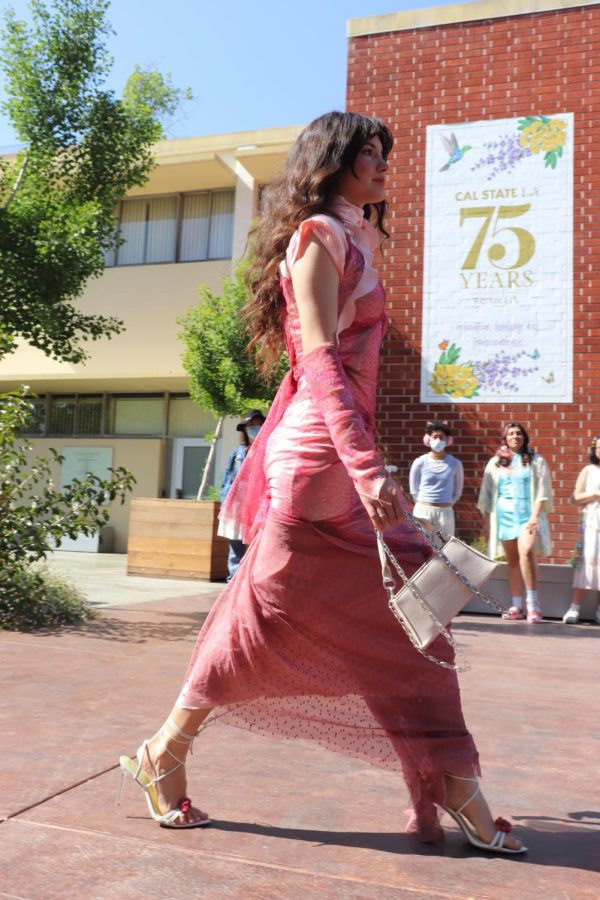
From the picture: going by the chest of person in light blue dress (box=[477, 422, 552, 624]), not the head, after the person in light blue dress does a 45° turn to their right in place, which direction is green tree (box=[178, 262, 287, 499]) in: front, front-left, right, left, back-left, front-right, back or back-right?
right

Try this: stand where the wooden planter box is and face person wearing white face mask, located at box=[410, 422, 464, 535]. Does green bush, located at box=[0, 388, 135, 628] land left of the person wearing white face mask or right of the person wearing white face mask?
right

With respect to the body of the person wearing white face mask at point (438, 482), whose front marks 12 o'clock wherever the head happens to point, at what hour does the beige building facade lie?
The beige building facade is roughly at 5 o'clock from the person wearing white face mask.

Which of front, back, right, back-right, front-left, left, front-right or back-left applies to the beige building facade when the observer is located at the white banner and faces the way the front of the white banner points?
back-right

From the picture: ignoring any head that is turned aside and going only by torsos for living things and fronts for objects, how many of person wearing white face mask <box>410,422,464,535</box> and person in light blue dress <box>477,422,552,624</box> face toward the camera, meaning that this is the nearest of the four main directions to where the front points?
2
